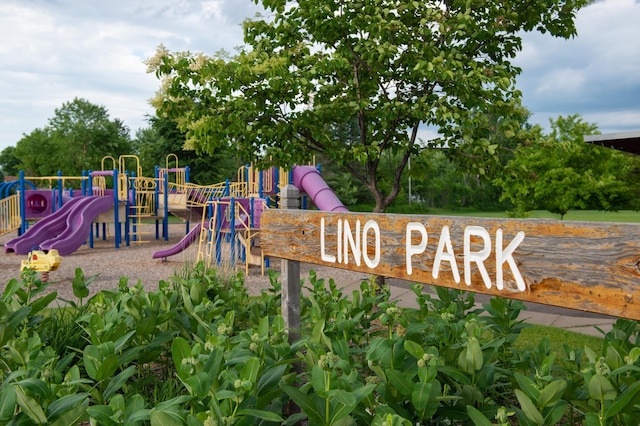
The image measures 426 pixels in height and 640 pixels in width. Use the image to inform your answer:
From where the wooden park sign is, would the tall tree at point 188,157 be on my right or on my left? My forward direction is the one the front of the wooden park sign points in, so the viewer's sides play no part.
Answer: on my right

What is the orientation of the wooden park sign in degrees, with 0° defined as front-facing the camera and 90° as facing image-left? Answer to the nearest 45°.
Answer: approximately 45°

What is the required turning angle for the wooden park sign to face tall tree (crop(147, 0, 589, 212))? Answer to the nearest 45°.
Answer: approximately 135° to its right

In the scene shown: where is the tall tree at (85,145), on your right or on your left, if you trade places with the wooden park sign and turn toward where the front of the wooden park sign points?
on your right

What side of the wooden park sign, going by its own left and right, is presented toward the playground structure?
right

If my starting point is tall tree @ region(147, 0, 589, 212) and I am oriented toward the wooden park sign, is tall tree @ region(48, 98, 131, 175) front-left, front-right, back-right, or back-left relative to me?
back-right

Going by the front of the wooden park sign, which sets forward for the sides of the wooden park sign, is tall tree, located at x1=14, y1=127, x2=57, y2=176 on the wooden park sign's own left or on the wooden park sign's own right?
on the wooden park sign's own right
